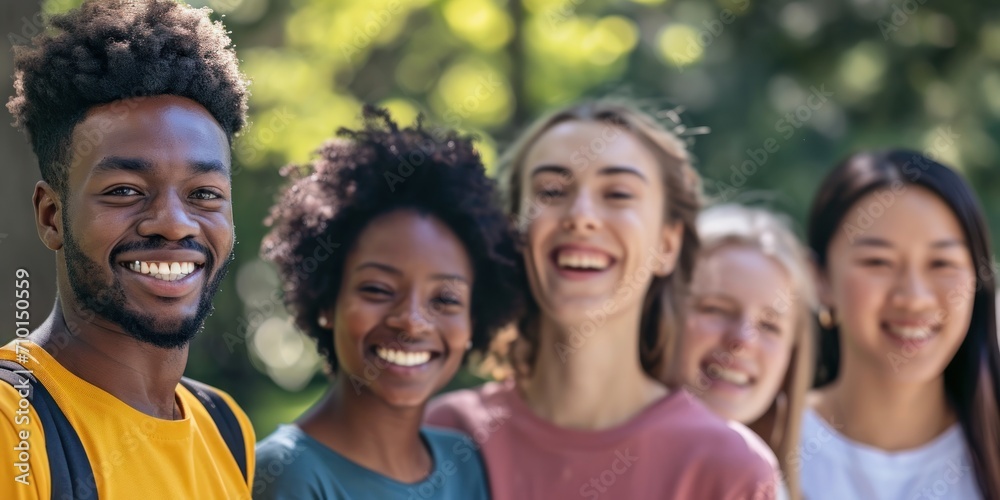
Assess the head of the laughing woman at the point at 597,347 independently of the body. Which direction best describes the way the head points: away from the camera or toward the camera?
toward the camera

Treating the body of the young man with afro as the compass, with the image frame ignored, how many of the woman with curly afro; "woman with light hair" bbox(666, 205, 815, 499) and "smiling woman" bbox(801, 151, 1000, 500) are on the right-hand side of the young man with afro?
0

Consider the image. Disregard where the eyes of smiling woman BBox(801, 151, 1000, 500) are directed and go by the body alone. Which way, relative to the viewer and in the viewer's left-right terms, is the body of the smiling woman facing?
facing the viewer

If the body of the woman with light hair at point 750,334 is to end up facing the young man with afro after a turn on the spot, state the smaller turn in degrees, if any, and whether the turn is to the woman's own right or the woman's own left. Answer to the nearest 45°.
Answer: approximately 45° to the woman's own right

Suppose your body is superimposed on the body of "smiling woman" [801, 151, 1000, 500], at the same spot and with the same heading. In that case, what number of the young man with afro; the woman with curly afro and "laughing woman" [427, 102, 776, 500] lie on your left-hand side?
0

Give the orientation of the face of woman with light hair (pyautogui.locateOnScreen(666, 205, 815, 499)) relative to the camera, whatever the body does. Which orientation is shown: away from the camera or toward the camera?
toward the camera

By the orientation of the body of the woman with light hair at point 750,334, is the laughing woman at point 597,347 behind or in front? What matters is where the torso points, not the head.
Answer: in front

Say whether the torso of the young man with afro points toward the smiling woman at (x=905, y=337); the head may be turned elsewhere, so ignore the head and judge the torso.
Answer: no

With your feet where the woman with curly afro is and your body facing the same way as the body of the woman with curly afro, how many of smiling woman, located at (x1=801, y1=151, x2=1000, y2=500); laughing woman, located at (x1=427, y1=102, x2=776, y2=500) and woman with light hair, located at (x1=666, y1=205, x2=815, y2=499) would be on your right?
0

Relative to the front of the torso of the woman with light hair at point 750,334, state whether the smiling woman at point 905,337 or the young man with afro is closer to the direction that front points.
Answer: the young man with afro

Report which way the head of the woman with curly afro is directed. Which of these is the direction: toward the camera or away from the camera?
toward the camera

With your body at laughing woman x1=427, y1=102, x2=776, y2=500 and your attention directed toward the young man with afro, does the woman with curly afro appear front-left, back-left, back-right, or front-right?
front-right

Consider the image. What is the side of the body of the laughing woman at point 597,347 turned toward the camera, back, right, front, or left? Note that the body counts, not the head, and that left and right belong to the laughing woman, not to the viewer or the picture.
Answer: front

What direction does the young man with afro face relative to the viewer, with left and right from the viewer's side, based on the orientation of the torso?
facing the viewer and to the right of the viewer

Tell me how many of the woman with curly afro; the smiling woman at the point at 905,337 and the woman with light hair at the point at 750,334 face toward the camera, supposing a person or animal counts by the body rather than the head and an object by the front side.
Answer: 3

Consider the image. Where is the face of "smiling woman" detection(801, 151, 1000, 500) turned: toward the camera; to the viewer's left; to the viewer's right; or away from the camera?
toward the camera

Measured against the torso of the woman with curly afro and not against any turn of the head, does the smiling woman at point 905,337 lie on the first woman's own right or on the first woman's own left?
on the first woman's own left
